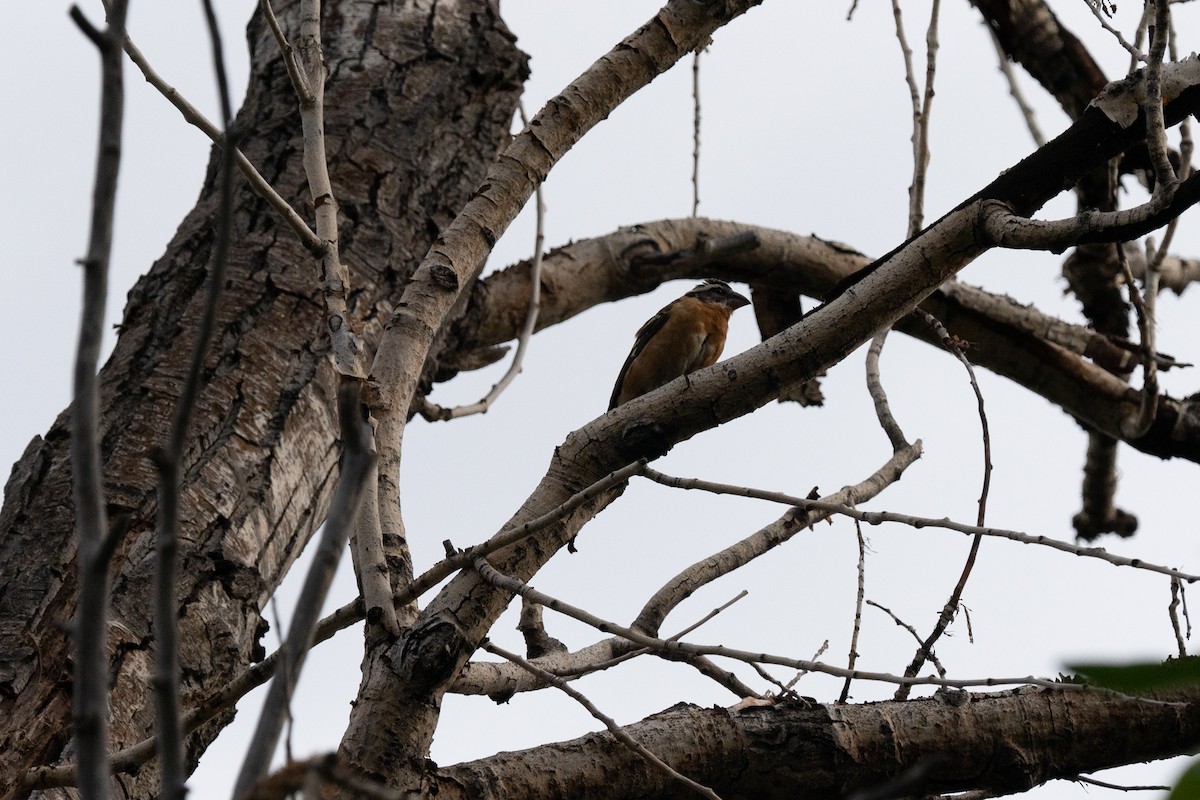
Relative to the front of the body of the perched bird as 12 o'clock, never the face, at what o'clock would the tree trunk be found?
The tree trunk is roughly at 4 o'clock from the perched bird.

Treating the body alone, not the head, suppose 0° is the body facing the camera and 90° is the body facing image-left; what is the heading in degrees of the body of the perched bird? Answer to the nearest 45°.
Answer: approximately 270°
